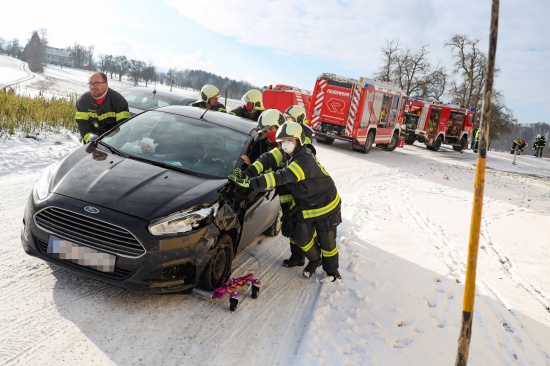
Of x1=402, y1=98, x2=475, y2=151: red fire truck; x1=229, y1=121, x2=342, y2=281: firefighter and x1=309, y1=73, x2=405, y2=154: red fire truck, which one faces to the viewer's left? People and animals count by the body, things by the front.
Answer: the firefighter

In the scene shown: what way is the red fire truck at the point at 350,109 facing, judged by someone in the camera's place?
facing away from the viewer and to the right of the viewer

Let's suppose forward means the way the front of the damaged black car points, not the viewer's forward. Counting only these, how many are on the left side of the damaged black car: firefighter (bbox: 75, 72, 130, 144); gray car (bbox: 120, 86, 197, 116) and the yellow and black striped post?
1

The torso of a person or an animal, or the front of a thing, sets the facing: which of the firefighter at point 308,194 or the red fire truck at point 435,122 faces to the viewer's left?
the firefighter

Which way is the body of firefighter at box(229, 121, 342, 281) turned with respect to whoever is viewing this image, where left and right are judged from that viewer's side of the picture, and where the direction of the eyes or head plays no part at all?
facing to the left of the viewer

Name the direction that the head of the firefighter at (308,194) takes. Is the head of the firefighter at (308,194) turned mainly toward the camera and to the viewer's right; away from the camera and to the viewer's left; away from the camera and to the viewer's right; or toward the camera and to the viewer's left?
toward the camera and to the viewer's left

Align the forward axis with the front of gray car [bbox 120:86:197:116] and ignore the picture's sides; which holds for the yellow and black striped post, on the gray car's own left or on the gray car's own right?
on the gray car's own left

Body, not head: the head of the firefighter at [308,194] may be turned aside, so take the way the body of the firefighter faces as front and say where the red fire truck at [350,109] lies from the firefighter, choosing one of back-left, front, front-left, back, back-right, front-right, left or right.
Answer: right

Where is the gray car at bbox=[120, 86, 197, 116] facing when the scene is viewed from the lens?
facing the viewer and to the left of the viewer

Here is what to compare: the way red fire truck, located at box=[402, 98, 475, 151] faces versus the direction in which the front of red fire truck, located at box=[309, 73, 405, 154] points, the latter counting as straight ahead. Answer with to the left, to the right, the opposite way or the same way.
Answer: the same way

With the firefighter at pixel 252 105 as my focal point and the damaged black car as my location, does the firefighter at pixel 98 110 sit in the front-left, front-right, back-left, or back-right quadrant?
front-left

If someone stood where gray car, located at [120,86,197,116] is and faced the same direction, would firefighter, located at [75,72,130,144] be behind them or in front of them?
in front

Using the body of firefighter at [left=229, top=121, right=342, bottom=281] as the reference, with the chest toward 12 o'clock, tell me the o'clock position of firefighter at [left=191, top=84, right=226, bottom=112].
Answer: firefighter at [left=191, top=84, right=226, bottom=112] is roughly at 2 o'clock from firefighter at [left=229, top=121, right=342, bottom=281].
